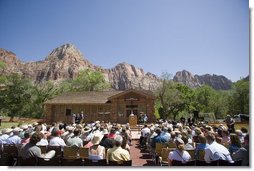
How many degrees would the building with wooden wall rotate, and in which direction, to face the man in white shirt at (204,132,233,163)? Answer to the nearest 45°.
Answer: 0° — it already faces them

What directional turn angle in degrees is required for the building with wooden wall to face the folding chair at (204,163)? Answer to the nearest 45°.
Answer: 0° — it already faces it

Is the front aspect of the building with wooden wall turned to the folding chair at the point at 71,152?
yes

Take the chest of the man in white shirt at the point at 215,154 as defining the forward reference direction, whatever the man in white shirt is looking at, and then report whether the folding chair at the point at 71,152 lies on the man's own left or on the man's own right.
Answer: on the man's own left

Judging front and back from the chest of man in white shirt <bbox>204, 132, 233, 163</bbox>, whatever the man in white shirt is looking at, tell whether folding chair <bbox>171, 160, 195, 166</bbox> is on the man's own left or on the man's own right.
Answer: on the man's own left

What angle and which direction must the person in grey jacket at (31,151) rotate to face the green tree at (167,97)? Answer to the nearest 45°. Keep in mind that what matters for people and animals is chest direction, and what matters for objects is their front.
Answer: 0° — they already face it

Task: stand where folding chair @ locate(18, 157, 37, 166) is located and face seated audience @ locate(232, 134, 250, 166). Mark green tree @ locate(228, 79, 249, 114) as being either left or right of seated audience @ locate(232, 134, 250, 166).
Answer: left

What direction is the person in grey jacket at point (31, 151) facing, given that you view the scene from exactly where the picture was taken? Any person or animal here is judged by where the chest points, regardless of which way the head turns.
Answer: facing away from the viewer and to the right of the viewer

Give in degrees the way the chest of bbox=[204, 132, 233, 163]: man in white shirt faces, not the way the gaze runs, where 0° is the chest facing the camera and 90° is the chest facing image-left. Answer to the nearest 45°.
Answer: approximately 135°

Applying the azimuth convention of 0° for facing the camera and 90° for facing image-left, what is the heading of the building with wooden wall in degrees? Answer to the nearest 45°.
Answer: approximately 0°
